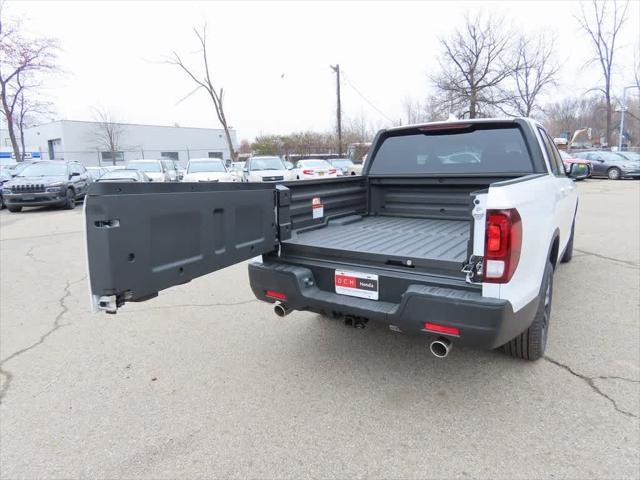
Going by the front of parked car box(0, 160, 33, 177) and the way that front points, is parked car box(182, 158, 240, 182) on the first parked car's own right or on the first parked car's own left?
on the first parked car's own left

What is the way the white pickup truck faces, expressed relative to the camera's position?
facing away from the viewer and to the right of the viewer

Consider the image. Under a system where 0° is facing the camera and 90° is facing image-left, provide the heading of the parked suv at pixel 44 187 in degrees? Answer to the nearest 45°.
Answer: approximately 45°

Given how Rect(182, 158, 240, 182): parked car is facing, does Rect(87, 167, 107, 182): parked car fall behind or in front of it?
behind

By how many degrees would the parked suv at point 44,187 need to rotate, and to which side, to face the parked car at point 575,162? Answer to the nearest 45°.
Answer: approximately 90° to its left

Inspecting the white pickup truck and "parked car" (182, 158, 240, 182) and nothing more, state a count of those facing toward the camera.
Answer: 1

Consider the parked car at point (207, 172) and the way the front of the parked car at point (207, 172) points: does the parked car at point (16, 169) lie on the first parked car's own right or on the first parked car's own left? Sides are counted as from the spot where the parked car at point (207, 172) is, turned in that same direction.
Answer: on the first parked car's own right

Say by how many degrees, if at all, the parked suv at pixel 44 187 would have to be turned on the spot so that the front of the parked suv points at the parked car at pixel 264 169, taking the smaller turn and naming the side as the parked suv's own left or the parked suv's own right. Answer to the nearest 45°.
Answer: approximately 135° to the parked suv's own left

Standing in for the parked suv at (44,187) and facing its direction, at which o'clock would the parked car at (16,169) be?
The parked car is roughly at 4 o'clock from the parked suv.

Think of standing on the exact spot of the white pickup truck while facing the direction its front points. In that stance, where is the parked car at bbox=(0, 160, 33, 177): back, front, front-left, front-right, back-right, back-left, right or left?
left
